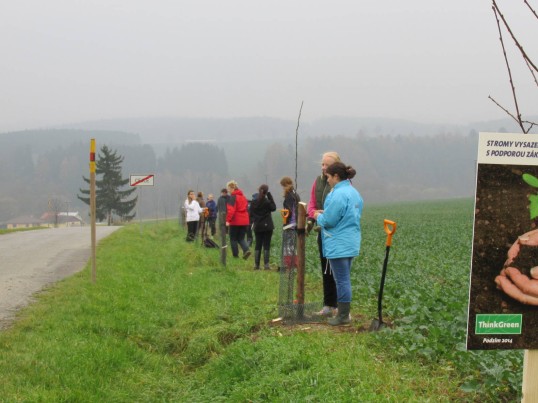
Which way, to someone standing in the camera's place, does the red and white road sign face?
facing the viewer

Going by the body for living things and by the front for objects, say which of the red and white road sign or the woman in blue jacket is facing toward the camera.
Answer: the red and white road sign

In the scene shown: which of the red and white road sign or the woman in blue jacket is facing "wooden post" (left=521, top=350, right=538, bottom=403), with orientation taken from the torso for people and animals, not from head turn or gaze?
the red and white road sign

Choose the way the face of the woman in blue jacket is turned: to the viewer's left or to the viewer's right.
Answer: to the viewer's left

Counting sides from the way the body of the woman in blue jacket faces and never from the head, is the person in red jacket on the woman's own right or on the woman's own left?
on the woman's own right

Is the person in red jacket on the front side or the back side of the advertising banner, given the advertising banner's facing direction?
on the back side

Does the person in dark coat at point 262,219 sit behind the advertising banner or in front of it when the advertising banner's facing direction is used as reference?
behind

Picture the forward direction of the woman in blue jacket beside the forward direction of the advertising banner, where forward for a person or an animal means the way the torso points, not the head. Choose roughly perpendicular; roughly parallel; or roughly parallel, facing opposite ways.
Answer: roughly perpendicular

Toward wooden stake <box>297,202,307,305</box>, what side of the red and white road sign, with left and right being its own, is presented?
front

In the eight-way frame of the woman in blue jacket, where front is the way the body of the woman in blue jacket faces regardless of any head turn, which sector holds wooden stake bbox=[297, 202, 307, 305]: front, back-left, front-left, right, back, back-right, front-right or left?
front-right

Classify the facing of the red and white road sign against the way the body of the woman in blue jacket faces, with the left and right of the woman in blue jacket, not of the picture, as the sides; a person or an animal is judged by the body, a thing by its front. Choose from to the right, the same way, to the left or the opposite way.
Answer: to the left

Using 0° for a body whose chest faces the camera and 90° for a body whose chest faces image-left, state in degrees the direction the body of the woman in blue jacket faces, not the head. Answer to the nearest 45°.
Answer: approximately 90°

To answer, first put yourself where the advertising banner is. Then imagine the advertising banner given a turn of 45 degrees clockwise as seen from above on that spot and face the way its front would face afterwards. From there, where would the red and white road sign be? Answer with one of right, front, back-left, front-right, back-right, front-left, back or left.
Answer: right

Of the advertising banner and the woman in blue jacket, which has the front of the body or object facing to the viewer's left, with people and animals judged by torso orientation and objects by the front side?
the woman in blue jacket

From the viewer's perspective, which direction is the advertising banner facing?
toward the camera

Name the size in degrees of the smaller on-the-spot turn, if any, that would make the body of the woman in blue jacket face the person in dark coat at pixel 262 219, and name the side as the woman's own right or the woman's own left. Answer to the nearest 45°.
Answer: approximately 90° to the woman's own right
